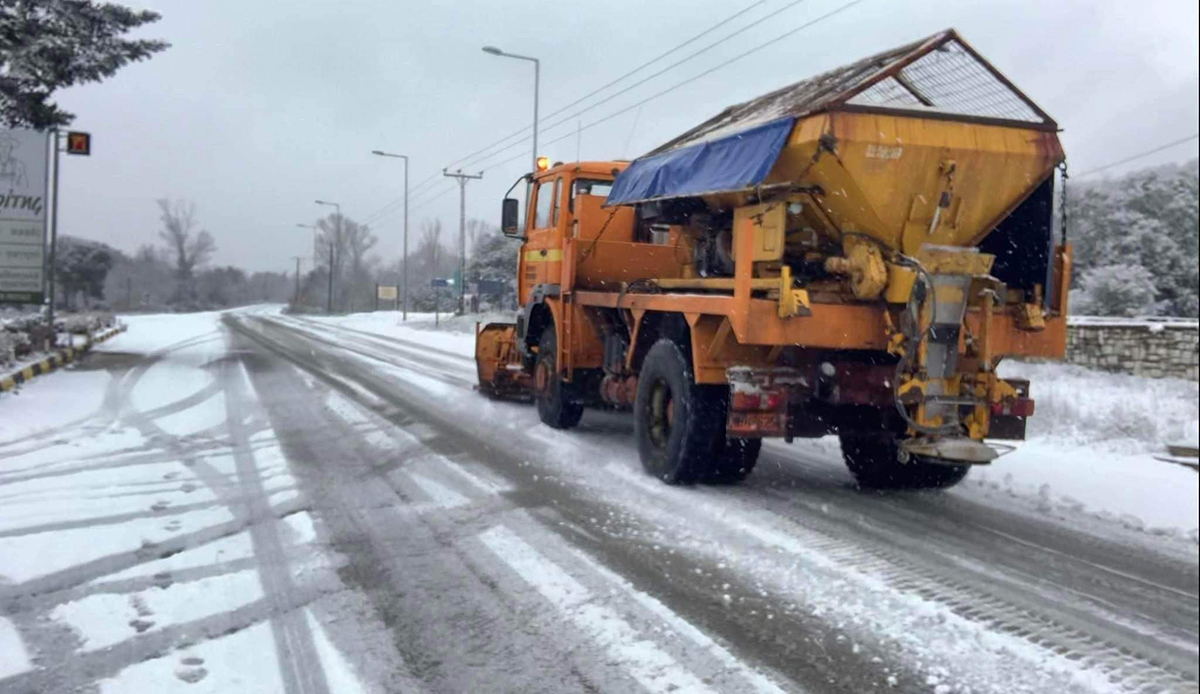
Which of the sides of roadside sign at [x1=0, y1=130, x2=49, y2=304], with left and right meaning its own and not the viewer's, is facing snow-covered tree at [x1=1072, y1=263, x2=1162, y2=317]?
left

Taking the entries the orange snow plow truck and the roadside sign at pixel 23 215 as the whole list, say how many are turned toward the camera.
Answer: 1

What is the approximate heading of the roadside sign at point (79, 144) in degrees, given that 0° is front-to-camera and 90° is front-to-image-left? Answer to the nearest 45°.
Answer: approximately 0°

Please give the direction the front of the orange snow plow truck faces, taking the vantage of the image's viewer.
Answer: facing away from the viewer and to the left of the viewer

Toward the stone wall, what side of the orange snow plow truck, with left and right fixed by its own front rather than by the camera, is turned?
right

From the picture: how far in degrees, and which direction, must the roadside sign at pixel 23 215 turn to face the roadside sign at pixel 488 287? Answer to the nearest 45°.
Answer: approximately 135° to its left

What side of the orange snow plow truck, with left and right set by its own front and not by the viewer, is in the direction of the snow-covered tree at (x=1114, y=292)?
right

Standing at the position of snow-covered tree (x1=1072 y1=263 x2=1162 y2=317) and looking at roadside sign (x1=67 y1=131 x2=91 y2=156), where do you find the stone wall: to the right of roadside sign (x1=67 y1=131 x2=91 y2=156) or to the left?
left

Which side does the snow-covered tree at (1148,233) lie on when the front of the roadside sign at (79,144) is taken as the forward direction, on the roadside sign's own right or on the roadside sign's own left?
on the roadside sign's own left

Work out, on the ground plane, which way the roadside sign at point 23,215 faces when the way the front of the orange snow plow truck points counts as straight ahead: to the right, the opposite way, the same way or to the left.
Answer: the opposite way

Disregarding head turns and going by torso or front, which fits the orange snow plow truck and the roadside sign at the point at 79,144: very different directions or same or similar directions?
very different directions
